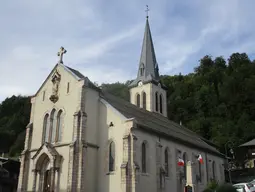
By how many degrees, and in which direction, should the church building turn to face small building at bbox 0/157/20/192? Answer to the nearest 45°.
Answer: approximately 90° to its right

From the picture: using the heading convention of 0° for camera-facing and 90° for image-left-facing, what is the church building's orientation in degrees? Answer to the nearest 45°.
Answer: approximately 45°

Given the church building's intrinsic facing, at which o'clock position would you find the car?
The car is roughly at 8 o'clock from the church building.

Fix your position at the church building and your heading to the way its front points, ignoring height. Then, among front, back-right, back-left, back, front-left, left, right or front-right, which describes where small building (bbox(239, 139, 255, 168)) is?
back
